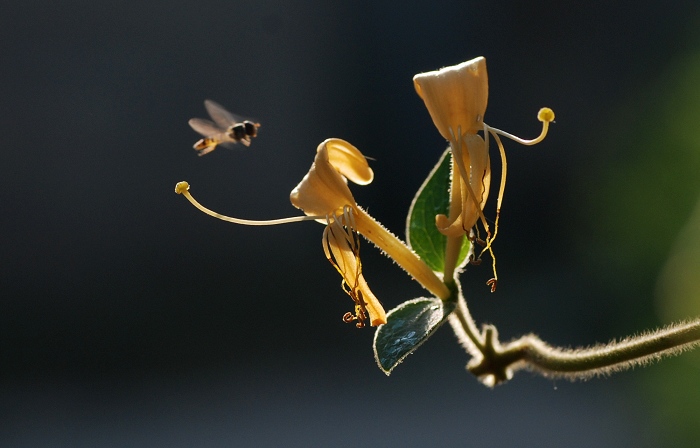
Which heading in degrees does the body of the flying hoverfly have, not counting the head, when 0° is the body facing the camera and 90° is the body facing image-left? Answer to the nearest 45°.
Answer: approximately 270°
